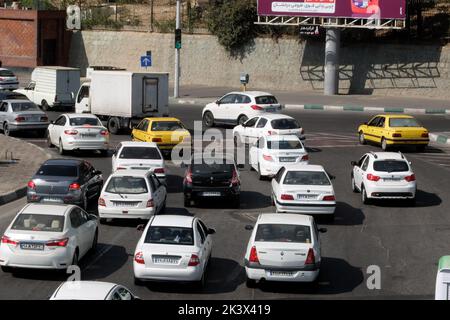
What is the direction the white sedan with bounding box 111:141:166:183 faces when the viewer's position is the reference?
facing away from the viewer

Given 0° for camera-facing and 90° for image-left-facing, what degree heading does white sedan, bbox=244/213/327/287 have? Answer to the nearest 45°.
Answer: approximately 180°

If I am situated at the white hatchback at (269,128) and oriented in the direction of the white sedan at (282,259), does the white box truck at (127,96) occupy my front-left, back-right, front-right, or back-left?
back-right

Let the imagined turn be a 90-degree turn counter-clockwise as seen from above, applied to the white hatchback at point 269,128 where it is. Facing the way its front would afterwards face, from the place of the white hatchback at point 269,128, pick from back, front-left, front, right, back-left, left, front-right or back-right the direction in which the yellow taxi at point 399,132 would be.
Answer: back-left

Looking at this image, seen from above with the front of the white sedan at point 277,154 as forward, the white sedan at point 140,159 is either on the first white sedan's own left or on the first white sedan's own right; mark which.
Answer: on the first white sedan's own left

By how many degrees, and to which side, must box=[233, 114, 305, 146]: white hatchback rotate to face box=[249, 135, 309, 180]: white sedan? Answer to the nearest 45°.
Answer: approximately 135° to its left

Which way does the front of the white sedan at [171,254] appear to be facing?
away from the camera

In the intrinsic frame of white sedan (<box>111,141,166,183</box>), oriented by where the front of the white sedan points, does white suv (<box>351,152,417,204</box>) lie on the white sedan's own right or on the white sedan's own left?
on the white sedan's own right

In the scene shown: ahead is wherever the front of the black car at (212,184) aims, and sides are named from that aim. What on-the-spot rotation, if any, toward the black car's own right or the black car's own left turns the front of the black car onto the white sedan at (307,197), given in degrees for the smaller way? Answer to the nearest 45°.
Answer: approximately 135° to the black car's own right

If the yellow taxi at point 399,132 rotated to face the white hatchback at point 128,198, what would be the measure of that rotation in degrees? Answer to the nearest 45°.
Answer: approximately 90° to its left

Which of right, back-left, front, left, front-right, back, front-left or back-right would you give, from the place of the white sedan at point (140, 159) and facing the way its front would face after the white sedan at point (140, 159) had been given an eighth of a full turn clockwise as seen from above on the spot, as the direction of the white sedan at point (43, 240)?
back-right

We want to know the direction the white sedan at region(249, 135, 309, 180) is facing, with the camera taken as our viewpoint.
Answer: facing away from the viewer

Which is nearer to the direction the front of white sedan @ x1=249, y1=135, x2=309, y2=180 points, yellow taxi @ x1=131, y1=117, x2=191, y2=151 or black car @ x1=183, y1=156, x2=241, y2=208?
the yellow taxi

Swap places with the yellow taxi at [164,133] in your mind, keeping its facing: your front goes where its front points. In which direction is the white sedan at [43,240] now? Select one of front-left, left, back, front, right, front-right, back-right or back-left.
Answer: back-left

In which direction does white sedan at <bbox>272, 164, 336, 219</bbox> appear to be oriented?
away from the camera

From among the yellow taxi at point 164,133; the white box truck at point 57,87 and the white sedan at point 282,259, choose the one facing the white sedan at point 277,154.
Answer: the white sedan at point 282,259

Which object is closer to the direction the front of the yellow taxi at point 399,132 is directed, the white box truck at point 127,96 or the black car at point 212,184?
the white box truck
